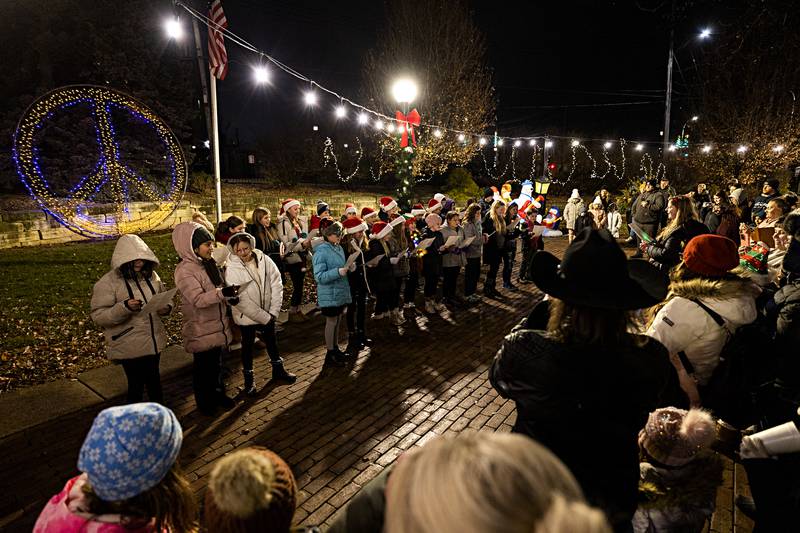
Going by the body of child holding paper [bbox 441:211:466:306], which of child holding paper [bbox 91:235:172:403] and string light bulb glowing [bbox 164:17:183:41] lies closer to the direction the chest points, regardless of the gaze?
the child holding paper

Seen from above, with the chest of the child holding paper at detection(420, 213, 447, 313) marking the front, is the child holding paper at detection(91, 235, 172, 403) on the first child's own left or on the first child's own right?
on the first child's own right

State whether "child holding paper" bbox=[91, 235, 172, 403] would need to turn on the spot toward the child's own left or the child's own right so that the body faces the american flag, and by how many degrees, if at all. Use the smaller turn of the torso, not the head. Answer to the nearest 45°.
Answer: approximately 135° to the child's own left

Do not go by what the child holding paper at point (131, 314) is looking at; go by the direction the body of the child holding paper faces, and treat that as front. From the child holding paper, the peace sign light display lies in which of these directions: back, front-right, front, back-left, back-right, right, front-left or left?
back-left

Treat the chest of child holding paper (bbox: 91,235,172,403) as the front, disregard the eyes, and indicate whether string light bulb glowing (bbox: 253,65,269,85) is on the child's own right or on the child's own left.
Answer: on the child's own left

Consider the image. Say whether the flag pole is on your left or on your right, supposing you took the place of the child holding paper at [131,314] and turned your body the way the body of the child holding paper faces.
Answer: on your left

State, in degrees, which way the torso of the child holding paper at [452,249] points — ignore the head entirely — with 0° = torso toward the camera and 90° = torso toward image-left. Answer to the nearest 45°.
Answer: approximately 315°

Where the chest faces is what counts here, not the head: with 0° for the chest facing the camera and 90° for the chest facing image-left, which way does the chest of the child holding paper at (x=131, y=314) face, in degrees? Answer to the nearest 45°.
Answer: approximately 315°
